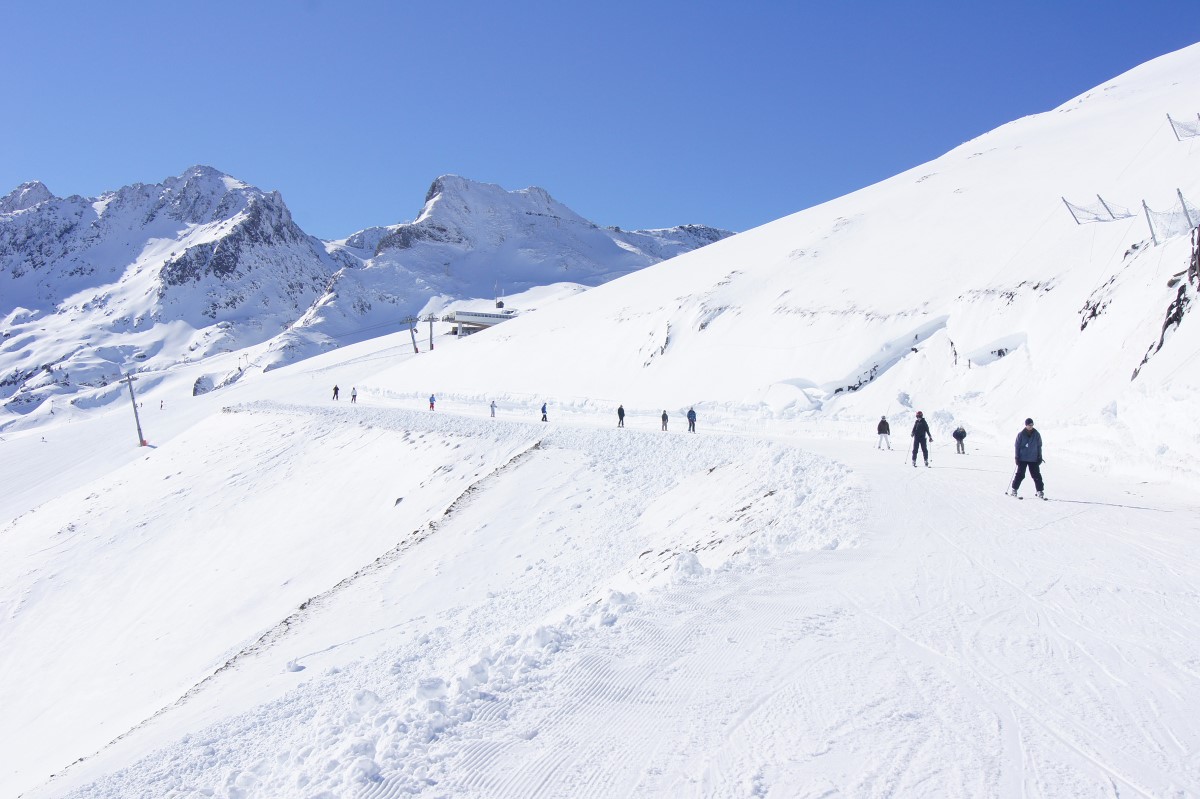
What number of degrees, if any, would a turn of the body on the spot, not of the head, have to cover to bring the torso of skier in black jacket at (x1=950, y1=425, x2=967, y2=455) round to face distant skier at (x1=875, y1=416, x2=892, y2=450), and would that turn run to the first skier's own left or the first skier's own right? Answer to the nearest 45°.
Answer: approximately 135° to the first skier's own right

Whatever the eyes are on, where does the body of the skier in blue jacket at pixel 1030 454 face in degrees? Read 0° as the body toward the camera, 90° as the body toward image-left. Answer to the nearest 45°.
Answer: approximately 0°

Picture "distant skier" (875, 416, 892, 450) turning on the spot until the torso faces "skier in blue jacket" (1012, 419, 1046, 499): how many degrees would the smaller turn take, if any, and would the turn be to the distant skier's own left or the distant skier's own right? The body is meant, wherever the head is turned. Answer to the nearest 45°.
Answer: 0° — they already face them

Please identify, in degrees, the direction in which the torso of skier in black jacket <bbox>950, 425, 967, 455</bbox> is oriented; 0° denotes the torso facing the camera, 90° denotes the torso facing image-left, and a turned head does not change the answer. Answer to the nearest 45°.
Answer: approximately 0°

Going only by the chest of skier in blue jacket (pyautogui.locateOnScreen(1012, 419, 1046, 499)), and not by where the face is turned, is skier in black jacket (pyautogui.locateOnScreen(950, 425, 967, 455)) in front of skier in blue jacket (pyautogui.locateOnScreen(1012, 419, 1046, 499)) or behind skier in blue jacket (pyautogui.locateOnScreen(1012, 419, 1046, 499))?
behind

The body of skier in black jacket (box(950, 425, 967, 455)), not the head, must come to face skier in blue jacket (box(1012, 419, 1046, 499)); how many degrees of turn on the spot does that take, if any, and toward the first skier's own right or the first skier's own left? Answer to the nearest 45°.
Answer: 0° — they already face them
